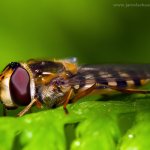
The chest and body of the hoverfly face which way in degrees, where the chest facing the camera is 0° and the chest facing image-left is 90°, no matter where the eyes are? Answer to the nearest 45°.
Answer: approximately 90°
